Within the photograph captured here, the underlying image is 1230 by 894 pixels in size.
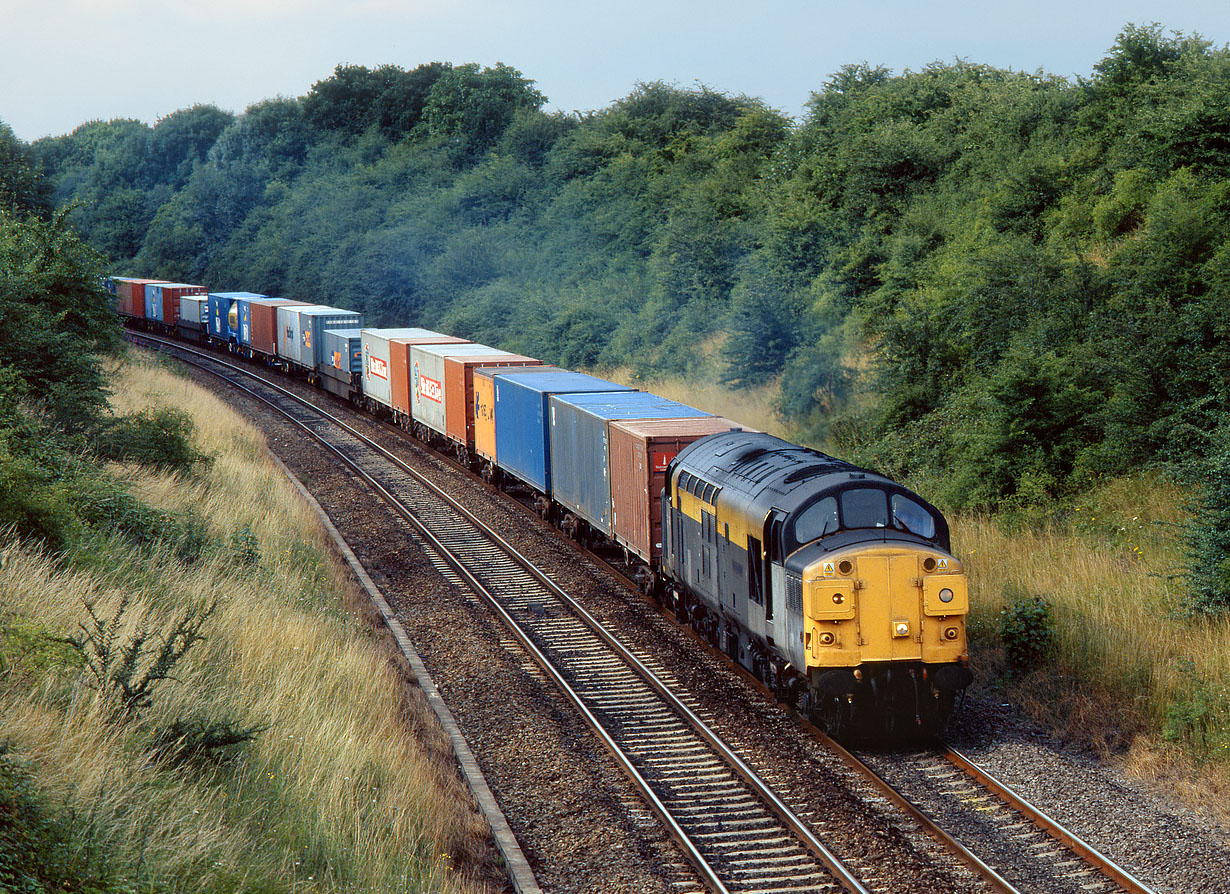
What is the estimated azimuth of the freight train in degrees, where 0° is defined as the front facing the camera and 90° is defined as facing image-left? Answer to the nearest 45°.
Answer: approximately 315°

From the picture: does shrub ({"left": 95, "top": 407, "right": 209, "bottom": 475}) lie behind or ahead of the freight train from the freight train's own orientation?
behind

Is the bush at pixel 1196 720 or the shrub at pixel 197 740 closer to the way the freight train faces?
the bush
